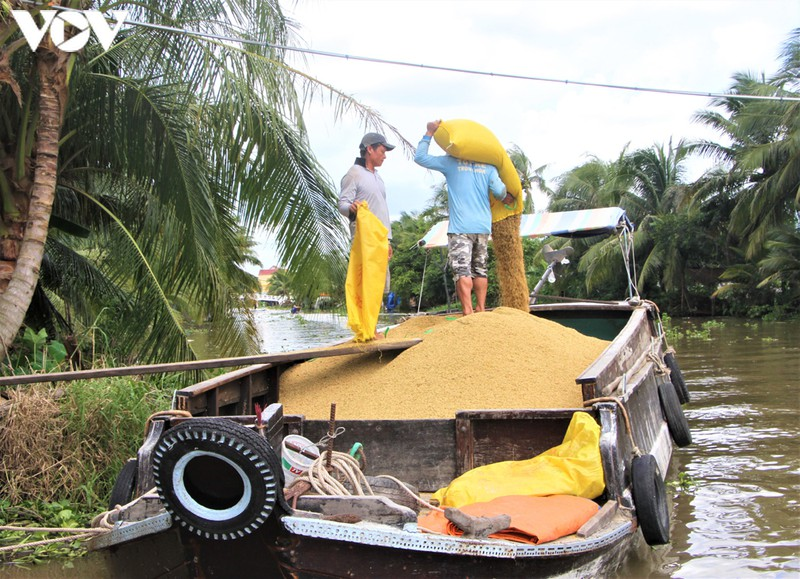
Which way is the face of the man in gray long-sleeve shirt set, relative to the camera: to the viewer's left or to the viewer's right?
to the viewer's right

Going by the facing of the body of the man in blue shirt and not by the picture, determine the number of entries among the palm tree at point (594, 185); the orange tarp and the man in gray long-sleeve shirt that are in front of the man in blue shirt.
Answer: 1
